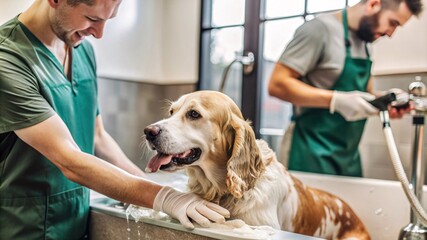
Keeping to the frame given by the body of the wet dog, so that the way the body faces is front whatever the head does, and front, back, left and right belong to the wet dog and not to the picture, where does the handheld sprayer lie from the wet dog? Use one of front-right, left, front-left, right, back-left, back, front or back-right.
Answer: back

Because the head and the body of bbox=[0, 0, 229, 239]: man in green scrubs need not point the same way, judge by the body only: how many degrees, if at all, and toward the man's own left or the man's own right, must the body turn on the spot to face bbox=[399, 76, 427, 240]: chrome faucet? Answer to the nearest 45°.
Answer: approximately 45° to the man's own left

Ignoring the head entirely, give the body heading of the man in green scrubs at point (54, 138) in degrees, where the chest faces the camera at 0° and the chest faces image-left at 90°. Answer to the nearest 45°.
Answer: approximately 315°

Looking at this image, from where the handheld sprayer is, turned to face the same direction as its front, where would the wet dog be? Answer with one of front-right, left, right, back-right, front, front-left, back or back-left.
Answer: front-left

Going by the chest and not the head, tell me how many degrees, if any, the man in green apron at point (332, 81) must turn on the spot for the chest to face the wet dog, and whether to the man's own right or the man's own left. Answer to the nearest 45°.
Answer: approximately 45° to the man's own right
